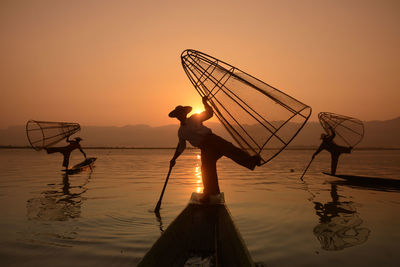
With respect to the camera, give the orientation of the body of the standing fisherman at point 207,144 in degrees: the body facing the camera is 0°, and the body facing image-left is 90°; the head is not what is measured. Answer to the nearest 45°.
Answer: approximately 45°

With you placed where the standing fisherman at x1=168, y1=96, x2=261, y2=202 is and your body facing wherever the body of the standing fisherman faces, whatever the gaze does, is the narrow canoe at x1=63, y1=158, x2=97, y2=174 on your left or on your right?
on your right

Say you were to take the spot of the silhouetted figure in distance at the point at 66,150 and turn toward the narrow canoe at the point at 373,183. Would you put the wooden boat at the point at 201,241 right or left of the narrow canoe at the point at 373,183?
right
